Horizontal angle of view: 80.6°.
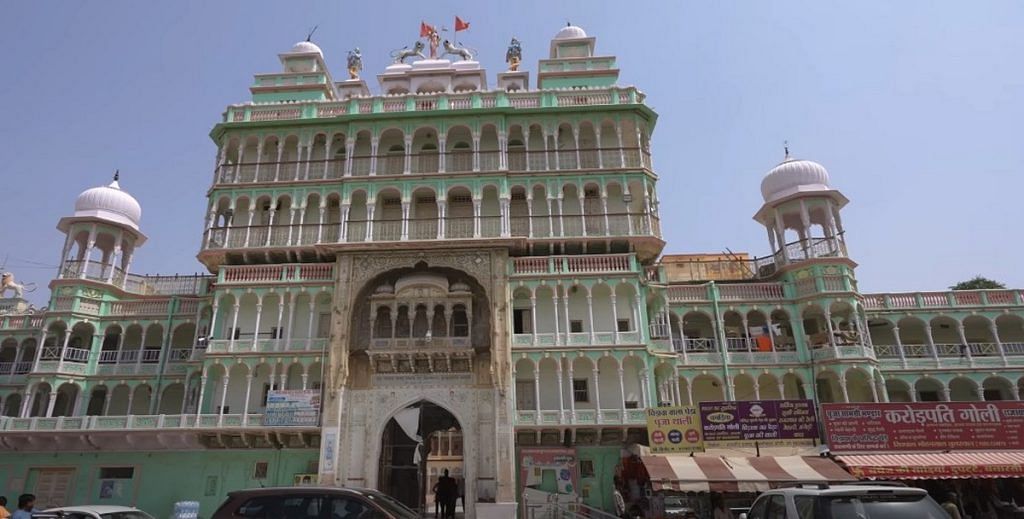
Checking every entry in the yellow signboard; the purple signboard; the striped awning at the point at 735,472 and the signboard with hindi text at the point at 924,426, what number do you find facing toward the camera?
4

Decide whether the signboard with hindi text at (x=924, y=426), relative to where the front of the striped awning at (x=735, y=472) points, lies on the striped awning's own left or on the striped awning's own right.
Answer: on the striped awning's own left

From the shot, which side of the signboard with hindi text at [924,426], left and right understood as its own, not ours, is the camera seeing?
front

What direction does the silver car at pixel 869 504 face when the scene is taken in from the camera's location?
facing away from the viewer and to the left of the viewer

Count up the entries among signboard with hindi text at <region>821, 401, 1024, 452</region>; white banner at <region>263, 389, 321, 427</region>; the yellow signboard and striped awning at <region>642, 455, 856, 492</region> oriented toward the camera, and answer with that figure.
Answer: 4

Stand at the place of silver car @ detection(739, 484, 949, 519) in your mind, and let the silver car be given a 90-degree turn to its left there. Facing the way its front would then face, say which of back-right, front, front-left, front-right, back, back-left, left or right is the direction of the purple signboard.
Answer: back-right

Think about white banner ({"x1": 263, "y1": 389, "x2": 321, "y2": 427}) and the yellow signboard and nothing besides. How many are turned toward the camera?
2

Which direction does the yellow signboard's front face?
toward the camera

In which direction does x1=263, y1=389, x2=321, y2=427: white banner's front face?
toward the camera

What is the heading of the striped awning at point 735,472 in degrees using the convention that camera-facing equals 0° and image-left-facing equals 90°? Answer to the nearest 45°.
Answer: approximately 0°

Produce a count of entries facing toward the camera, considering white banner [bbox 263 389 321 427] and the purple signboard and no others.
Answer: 2

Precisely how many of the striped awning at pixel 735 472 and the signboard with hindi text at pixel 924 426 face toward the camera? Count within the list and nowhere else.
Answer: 2

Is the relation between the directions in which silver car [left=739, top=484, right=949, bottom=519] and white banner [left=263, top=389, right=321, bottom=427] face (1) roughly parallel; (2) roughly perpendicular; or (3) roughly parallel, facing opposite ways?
roughly parallel, facing opposite ways

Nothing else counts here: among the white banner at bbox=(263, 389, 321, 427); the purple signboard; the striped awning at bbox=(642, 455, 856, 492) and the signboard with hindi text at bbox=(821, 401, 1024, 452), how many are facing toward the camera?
4
